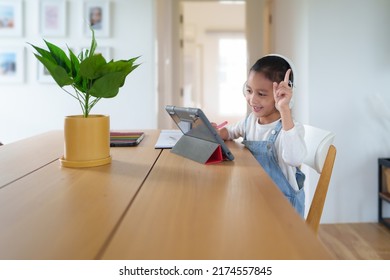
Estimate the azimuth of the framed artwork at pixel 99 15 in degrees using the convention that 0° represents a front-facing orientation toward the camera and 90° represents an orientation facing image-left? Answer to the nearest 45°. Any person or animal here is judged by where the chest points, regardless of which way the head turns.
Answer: approximately 0°

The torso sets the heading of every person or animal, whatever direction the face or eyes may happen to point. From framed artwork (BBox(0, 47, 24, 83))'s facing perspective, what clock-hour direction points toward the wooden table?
The wooden table is roughly at 12 o'clock from the framed artwork.

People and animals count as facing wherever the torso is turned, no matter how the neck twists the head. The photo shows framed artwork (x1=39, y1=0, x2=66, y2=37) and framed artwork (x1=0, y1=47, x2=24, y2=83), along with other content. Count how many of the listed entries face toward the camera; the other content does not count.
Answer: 2

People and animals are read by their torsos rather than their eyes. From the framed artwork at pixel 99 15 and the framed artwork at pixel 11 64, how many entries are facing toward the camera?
2

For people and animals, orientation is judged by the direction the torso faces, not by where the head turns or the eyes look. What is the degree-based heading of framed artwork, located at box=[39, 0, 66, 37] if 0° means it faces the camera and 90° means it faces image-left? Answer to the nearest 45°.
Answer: approximately 0°

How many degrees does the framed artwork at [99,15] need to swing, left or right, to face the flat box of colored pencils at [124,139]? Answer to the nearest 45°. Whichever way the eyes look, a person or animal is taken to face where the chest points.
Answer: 0° — it already faces it

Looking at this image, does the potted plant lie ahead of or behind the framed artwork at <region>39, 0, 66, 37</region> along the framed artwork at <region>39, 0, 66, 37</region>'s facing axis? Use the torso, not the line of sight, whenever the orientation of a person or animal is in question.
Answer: ahead

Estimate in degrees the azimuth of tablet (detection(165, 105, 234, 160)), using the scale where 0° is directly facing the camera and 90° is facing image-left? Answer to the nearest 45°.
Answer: approximately 225°
